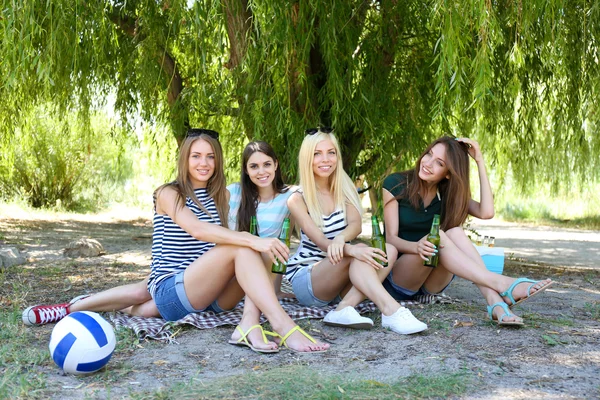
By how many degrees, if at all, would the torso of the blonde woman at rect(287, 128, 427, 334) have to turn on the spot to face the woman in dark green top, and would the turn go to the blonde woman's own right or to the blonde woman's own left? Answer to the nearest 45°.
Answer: approximately 45° to the blonde woman's own left

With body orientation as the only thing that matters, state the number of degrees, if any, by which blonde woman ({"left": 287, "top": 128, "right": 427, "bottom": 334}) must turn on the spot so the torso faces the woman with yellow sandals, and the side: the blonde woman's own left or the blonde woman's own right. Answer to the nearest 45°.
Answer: approximately 90° to the blonde woman's own right

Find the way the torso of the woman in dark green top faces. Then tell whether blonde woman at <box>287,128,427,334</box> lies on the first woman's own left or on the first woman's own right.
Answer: on the first woman's own right

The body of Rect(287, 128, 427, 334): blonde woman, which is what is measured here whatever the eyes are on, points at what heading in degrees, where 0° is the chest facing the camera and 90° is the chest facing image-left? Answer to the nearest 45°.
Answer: approximately 315°

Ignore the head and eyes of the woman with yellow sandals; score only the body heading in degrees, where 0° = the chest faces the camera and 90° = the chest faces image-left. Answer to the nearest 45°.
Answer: approximately 315°

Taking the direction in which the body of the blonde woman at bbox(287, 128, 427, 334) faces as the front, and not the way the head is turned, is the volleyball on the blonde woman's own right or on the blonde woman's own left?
on the blonde woman's own right

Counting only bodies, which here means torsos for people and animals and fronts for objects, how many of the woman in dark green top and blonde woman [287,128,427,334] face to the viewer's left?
0
